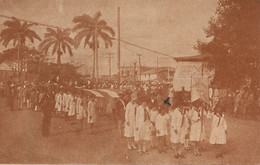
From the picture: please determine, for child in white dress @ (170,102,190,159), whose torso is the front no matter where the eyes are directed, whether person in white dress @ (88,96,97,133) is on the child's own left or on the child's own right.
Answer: on the child's own right

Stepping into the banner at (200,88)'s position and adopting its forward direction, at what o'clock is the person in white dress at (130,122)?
The person in white dress is roughly at 2 o'clock from the banner.

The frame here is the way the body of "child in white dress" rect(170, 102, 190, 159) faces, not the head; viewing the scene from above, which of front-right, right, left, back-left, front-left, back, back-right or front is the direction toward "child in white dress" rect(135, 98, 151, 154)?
right

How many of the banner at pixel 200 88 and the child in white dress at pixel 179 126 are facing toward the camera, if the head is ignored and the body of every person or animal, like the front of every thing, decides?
2

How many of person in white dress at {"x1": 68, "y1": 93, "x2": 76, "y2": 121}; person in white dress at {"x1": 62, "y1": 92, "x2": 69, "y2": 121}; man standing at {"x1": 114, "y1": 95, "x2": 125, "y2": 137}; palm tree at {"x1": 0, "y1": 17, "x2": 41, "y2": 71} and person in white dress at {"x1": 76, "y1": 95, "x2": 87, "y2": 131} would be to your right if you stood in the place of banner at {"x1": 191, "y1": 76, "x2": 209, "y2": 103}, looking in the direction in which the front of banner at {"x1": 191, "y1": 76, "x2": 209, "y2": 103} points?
5

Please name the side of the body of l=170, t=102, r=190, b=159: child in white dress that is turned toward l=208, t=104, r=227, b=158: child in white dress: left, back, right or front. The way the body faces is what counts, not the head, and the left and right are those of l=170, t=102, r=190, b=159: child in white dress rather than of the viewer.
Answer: left

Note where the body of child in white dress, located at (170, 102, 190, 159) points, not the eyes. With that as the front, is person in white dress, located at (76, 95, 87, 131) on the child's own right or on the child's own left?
on the child's own right

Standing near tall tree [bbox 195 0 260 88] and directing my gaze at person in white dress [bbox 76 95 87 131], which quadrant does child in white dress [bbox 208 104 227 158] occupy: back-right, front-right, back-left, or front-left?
front-left

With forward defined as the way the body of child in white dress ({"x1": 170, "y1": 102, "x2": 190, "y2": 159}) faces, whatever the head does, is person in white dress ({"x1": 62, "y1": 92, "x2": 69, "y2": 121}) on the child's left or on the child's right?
on the child's right

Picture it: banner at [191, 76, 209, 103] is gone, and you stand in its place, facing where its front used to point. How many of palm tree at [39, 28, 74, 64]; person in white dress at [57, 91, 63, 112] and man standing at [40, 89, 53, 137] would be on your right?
3

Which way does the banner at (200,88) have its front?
toward the camera
